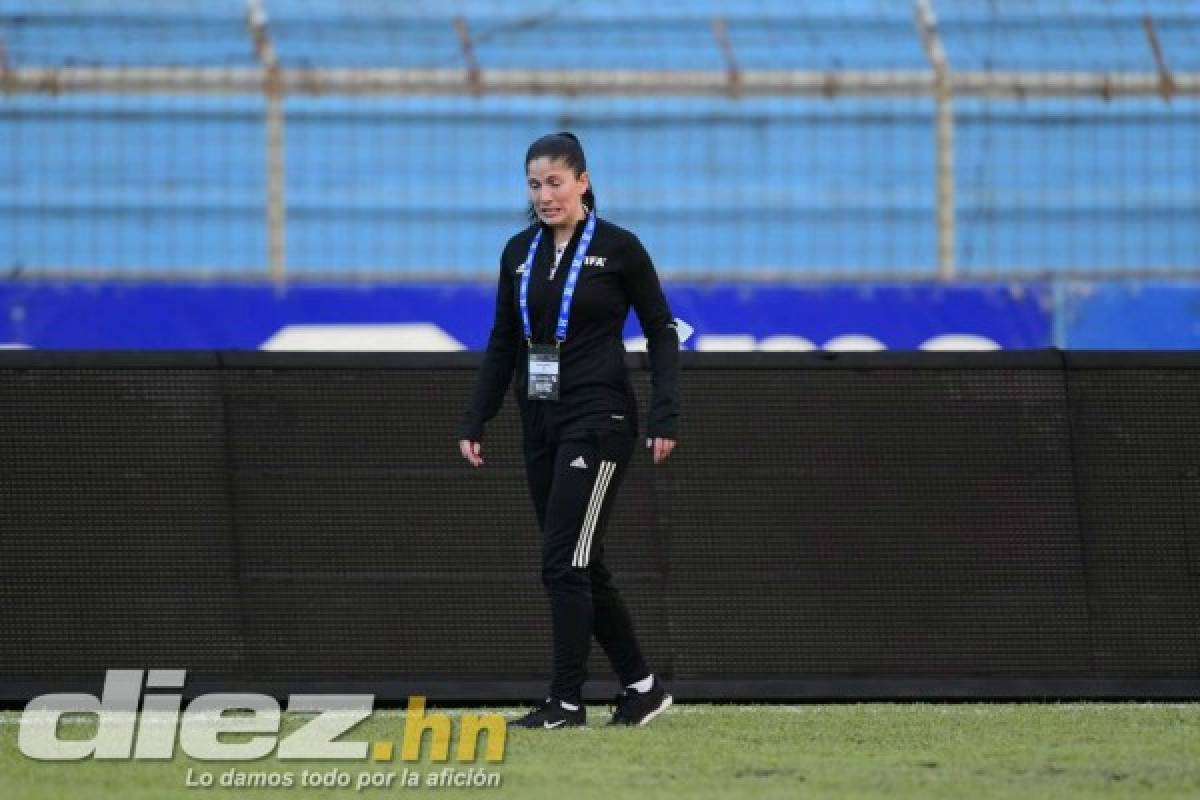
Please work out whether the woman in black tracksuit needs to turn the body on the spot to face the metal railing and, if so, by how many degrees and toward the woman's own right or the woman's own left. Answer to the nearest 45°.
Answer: approximately 135° to the woman's own right

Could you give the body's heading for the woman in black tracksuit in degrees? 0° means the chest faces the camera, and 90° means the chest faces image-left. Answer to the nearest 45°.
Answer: approximately 45°

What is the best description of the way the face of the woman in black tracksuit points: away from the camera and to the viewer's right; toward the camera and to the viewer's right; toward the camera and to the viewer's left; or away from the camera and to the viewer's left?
toward the camera and to the viewer's left
